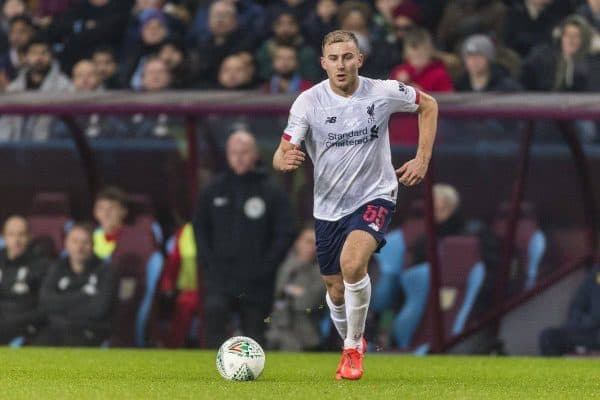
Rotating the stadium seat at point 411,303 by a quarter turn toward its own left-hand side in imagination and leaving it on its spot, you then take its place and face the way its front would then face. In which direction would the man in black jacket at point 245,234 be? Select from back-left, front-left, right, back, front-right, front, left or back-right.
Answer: back-right

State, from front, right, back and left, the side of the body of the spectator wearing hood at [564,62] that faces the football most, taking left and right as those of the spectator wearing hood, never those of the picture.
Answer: front

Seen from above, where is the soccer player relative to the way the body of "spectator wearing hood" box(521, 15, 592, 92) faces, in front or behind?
in front

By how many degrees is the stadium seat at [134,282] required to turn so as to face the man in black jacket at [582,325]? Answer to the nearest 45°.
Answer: approximately 135° to its left

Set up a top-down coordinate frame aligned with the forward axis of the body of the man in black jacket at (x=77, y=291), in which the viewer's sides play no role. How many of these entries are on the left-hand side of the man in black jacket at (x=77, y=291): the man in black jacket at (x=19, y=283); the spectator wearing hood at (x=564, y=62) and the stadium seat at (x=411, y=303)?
2

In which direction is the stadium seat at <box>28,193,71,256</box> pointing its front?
toward the camera

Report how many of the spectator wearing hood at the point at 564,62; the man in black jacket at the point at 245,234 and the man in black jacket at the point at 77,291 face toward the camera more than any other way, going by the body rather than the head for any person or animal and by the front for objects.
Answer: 3

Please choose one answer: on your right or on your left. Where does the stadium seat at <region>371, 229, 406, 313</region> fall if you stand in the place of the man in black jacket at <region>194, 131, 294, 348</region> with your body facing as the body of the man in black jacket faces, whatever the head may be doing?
on your left

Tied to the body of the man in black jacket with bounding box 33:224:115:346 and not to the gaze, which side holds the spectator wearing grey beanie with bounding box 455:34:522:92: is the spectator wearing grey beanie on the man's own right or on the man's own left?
on the man's own left

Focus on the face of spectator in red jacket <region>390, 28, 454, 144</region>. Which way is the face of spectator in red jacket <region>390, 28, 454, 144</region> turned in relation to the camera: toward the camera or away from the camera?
toward the camera

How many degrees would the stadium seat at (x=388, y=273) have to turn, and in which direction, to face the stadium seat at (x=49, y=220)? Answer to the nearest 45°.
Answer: approximately 45° to its right

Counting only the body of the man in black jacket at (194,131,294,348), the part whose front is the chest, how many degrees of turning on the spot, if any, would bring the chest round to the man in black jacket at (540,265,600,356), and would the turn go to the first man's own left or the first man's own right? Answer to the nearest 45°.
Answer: approximately 90° to the first man's own left

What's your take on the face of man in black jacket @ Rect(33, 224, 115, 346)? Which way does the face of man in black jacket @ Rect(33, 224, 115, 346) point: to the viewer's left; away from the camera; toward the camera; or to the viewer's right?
toward the camera

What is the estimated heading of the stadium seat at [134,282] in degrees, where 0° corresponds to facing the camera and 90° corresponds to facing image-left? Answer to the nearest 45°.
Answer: approximately 45°

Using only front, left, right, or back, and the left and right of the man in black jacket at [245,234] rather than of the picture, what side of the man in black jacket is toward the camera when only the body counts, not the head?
front

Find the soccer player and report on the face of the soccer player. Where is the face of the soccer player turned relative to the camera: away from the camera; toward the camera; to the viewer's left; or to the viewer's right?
toward the camera
